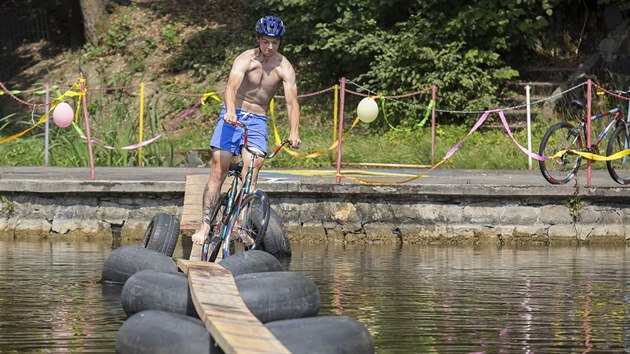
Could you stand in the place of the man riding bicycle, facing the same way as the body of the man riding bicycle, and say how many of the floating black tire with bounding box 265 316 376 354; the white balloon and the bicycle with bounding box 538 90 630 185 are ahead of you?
1

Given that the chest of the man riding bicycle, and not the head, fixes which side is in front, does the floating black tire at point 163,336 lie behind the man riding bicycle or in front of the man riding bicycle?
in front

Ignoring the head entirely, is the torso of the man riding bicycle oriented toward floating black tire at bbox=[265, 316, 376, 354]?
yes

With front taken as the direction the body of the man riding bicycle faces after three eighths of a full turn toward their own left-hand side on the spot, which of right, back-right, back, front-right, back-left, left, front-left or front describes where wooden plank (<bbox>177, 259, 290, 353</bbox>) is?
back-right

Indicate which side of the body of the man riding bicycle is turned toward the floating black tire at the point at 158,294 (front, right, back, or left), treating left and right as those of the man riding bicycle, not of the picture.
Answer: front

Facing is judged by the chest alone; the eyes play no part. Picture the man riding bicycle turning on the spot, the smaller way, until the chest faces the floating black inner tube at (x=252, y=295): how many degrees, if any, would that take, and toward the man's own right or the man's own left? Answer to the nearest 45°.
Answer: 0° — they already face it

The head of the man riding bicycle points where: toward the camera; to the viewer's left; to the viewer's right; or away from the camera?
toward the camera

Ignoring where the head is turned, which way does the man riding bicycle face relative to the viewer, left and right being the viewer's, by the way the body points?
facing the viewer

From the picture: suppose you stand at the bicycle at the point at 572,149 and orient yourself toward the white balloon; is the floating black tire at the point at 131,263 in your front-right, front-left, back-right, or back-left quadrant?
front-left

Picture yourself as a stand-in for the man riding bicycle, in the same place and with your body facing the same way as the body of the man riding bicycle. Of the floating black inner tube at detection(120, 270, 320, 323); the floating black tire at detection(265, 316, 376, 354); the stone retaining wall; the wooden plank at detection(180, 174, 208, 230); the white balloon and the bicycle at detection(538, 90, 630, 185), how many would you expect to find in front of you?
2

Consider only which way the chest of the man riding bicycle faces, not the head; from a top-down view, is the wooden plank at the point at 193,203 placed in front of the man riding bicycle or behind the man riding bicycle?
behind

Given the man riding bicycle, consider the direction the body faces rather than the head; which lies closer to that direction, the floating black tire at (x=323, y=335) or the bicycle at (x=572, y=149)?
the floating black tire
